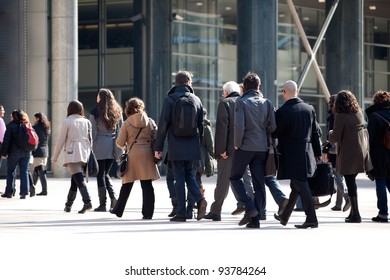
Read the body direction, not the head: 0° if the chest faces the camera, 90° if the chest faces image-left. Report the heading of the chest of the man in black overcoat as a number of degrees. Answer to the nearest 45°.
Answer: approximately 135°

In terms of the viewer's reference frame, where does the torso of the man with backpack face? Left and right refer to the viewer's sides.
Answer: facing away from the viewer and to the left of the viewer

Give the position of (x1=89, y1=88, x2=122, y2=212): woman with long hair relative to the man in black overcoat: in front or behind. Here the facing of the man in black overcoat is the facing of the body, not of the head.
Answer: in front

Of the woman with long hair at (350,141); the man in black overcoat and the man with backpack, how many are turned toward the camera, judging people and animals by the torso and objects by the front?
0

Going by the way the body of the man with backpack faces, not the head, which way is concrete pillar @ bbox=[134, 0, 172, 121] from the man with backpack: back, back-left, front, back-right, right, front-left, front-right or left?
front-right

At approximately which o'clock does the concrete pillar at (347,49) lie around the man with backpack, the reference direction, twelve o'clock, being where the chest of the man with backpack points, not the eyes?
The concrete pillar is roughly at 2 o'clock from the man with backpack.

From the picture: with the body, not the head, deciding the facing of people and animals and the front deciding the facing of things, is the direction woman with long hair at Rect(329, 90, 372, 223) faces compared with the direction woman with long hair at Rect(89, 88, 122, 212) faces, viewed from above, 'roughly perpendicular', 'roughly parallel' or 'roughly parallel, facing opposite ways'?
roughly parallel

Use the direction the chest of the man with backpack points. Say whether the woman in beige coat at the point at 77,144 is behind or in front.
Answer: in front

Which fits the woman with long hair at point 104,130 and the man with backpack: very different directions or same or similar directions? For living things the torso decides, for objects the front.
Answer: same or similar directions

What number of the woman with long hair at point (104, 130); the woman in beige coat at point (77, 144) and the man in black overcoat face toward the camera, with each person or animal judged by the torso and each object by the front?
0

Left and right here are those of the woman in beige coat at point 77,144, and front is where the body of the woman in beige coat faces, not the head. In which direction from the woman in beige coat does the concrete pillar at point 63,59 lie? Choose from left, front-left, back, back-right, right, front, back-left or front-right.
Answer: front-right

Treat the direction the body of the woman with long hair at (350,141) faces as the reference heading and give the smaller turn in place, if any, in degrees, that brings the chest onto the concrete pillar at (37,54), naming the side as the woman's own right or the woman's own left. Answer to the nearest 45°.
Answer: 0° — they already face it

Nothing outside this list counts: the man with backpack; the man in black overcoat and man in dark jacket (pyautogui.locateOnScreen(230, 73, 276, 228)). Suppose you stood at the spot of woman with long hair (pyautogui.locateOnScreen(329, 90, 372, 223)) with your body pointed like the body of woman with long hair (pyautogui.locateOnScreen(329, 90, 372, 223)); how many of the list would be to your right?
0

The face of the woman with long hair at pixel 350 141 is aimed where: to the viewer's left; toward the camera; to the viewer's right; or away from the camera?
away from the camera

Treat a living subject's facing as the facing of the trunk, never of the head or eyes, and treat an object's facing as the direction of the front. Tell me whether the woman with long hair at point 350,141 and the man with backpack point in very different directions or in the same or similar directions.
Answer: same or similar directions

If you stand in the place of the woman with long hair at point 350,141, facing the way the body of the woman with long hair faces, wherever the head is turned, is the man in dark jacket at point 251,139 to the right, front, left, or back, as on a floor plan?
left

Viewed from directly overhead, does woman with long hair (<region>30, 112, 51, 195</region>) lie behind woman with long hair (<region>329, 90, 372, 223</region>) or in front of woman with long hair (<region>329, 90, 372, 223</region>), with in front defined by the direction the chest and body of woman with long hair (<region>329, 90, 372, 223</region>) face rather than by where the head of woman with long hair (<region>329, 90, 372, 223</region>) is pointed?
in front
